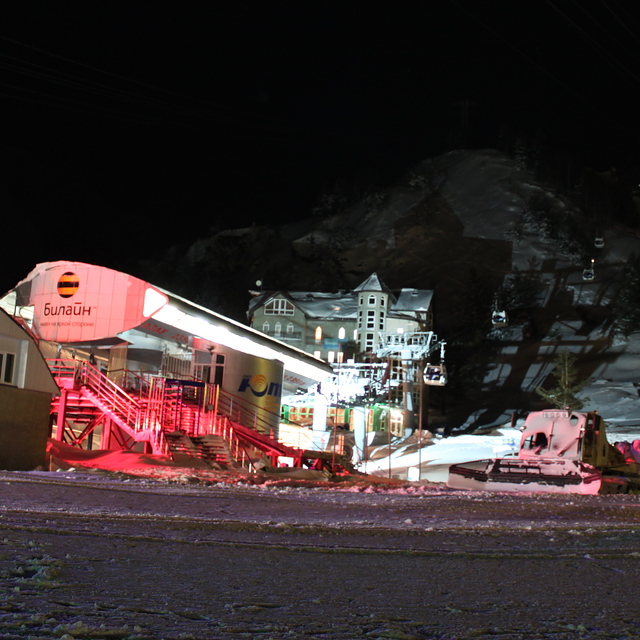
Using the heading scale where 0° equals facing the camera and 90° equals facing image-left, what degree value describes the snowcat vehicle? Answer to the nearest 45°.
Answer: approximately 45°

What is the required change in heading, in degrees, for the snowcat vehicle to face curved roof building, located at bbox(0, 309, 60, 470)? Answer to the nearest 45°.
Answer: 0° — it already faces it

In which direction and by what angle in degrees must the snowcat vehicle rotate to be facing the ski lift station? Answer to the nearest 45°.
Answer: approximately 45° to its right
